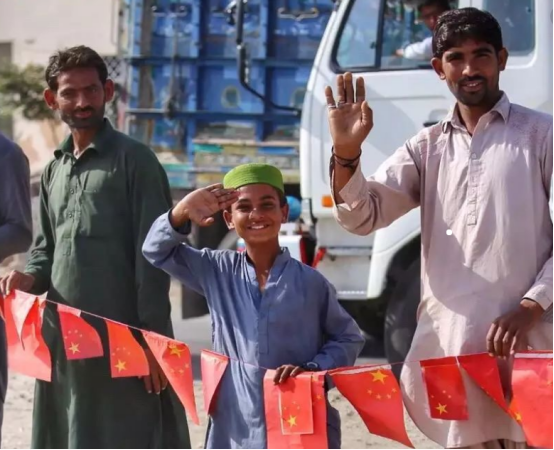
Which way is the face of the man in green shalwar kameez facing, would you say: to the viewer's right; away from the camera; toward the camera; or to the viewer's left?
toward the camera

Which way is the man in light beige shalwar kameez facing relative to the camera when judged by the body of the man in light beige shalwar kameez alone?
toward the camera

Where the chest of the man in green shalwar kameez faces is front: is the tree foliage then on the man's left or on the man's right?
on the man's right

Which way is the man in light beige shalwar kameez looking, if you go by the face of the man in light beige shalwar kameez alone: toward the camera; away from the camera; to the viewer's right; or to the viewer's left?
toward the camera

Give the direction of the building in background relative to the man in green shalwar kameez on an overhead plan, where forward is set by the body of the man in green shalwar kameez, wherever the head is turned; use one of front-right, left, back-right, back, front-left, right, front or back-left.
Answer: back-right

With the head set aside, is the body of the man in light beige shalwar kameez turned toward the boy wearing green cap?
no

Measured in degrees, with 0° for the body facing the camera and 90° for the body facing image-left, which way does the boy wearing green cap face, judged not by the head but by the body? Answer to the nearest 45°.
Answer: approximately 0°

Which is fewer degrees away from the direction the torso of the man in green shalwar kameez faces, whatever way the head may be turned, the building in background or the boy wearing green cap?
the boy wearing green cap

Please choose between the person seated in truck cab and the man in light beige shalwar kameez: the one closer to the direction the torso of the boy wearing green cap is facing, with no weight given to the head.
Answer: the man in light beige shalwar kameez

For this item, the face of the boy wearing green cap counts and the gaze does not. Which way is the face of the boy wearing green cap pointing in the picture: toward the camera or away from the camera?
toward the camera

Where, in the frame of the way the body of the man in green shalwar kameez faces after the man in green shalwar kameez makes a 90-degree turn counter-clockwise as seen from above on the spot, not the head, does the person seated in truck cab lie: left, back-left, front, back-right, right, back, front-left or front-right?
left

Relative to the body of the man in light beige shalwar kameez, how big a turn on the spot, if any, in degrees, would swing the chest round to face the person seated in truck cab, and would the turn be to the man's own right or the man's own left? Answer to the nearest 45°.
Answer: approximately 180°

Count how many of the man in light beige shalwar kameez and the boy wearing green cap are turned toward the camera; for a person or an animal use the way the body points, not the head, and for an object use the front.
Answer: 2

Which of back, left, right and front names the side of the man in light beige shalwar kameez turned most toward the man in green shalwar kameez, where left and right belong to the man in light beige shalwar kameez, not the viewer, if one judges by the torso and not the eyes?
right

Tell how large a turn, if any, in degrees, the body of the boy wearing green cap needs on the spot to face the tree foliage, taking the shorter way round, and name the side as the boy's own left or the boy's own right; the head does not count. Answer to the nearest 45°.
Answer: approximately 180°

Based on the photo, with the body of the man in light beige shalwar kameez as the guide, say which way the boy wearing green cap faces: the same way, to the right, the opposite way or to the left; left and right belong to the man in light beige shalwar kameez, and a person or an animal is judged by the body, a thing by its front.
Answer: the same way
